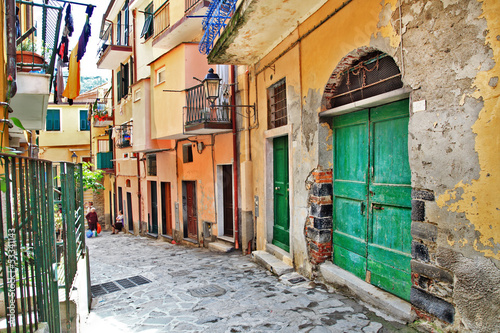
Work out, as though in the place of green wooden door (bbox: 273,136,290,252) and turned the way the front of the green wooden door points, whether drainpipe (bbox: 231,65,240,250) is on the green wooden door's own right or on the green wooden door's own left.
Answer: on the green wooden door's own right

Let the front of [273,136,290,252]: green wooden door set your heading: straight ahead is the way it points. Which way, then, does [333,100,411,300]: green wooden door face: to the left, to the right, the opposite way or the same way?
the same way

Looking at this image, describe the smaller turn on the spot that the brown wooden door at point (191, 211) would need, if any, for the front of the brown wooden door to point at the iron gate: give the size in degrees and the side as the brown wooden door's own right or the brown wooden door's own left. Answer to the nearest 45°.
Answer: approximately 45° to the brown wooden door's own left

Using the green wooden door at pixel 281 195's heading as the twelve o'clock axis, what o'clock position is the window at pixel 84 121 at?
The window is roughly at 3 o'clock from the green wooden door.

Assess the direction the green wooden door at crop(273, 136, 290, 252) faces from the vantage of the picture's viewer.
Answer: facing the viewer and to the left of the viewer

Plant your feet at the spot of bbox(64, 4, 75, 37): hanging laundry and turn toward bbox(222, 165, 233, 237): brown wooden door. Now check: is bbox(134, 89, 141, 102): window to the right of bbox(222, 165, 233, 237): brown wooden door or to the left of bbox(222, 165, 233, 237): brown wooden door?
left

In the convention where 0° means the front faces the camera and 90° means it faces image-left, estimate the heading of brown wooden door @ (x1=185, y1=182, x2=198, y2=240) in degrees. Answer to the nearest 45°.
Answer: approximately 45°

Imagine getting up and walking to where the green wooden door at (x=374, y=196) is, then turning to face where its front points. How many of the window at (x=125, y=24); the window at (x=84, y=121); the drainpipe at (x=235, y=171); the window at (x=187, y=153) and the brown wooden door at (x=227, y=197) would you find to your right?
5

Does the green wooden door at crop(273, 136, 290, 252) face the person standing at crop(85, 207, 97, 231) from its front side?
no

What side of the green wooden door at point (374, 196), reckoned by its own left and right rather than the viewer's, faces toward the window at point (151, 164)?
right

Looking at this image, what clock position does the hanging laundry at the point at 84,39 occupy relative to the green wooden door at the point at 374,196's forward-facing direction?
The hanging laundry is roughly at 2 o'clock from the green wooden door.

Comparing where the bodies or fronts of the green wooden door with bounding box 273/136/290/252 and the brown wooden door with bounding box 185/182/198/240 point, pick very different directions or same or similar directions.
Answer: same or similar directions

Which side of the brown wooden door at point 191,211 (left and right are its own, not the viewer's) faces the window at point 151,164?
right

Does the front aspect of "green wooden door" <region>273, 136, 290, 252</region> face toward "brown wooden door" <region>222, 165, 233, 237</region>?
no

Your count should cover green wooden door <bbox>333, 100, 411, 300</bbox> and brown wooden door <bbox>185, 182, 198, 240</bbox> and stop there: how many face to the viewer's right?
0

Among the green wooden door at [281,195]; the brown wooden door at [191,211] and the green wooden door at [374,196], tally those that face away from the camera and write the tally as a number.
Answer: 0
